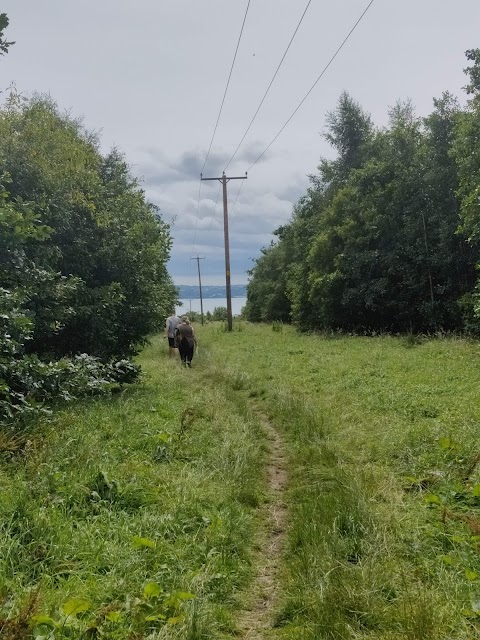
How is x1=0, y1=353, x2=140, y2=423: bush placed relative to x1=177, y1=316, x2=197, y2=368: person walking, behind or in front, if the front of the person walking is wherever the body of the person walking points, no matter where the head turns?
behind

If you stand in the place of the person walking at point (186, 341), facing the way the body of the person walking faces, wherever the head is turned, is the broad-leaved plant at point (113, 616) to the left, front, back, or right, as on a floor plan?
back

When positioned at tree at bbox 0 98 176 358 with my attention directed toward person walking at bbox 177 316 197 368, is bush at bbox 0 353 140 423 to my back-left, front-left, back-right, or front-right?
back-right

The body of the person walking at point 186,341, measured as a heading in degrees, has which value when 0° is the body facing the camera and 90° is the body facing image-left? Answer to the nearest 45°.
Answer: approximately 180°

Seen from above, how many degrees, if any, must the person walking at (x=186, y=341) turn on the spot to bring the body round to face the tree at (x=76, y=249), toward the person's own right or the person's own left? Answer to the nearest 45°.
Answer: approximately 135° to the person's own left

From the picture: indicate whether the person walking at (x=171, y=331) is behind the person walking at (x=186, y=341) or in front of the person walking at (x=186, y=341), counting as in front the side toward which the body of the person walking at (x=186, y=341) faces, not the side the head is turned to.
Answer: in front

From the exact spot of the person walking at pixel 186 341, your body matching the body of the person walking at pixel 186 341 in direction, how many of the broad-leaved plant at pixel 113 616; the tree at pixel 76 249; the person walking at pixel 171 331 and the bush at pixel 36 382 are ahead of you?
1
